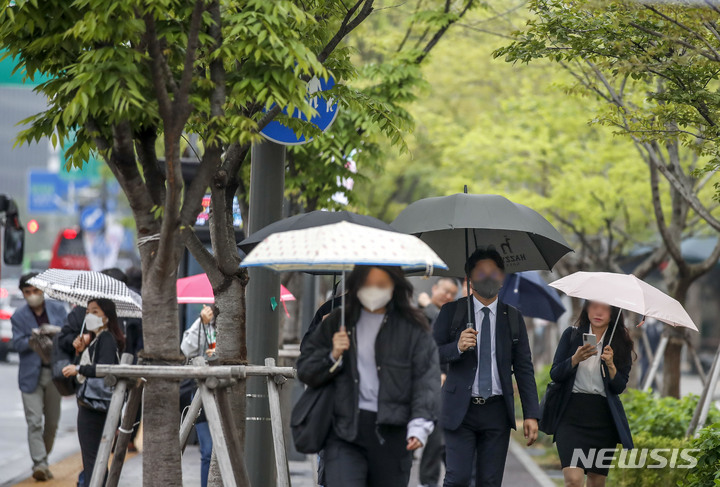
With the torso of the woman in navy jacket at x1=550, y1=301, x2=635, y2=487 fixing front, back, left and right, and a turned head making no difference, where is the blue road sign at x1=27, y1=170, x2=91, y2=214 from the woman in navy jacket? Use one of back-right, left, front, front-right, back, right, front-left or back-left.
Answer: back-right

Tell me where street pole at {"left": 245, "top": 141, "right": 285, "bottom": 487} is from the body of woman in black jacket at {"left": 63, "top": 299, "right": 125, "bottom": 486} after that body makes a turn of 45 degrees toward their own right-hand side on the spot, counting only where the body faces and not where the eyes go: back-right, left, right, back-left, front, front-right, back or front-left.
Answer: back-left

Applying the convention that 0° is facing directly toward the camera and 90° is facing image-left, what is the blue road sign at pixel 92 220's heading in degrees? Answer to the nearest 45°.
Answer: approximately 0°

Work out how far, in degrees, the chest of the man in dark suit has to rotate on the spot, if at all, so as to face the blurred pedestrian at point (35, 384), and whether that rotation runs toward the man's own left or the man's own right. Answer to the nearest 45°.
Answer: approximately 135° to the man's own right

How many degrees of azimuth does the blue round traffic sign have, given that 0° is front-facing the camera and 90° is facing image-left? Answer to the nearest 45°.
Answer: approximately 0°
